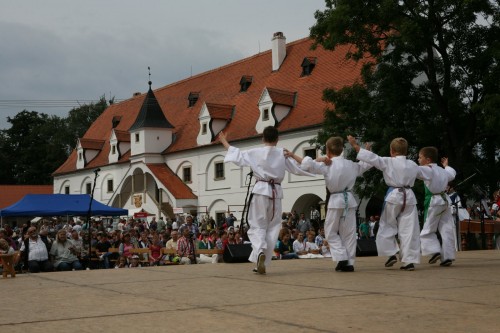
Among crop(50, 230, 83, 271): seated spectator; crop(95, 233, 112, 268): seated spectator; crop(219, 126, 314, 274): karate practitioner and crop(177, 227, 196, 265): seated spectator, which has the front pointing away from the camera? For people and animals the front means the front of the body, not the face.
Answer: the karate practitioner

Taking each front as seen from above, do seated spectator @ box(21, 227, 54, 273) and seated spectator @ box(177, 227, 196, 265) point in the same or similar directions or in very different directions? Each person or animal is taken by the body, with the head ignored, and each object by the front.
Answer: same or similar directions

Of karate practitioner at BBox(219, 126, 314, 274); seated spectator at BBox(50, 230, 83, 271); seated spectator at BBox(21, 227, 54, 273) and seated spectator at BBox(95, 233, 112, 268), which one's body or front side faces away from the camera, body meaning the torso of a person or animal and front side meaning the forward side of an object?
the karate practitioner

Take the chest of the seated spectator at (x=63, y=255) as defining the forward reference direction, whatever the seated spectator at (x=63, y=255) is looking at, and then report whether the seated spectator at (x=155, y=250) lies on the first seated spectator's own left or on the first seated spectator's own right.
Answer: on the first seated spectator's own left

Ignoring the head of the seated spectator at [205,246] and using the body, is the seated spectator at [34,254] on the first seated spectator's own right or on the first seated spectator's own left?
on the first seated spectator's own right

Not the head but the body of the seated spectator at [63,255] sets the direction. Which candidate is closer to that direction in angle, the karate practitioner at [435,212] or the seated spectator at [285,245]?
the karate practitioner

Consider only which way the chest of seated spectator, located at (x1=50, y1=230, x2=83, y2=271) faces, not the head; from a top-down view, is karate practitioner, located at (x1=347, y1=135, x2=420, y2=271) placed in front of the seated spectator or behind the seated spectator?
in front

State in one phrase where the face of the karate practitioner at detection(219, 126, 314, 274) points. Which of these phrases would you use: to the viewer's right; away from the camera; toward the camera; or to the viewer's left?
away from the camera

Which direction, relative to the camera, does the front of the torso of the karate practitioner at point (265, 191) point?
away from the camera

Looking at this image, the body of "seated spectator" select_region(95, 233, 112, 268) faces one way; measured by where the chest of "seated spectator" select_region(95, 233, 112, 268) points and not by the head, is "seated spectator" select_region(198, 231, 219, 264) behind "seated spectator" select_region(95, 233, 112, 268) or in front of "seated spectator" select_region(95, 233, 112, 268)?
in front

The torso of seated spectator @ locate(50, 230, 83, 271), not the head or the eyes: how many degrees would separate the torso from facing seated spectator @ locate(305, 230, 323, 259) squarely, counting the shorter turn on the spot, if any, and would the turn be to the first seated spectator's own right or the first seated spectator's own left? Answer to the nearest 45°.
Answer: approximately 45° to the first seated spectator's own left

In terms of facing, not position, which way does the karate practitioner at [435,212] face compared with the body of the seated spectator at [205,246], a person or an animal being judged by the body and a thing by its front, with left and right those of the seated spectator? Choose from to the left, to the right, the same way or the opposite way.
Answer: the opposite way

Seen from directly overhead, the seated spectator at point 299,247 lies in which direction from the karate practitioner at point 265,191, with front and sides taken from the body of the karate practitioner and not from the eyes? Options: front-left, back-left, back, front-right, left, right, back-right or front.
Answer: front

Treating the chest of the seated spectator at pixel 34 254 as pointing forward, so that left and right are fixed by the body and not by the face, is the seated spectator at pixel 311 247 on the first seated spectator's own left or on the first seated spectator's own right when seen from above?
on the first seated spectator's own left

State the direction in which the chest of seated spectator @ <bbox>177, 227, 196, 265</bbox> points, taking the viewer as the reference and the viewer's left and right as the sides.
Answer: facing the viewer and to the right of the viewer

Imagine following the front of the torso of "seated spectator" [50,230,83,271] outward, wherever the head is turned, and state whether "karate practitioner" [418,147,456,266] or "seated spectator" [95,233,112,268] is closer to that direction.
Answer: the karate practitioner
